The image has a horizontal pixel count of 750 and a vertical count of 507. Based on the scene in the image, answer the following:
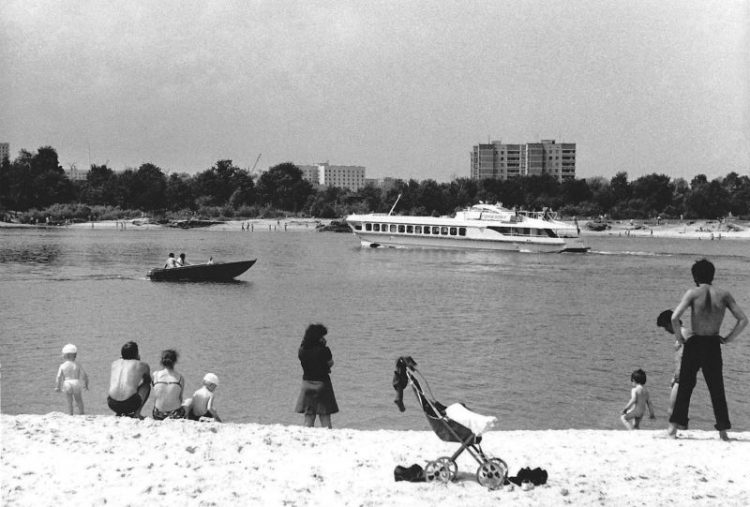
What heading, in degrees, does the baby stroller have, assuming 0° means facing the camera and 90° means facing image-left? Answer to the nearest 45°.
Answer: approximately 270°

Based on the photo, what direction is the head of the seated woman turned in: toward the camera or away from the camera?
away from the camera

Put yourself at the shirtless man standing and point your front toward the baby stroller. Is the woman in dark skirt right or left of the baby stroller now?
right

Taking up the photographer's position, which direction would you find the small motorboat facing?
facing to the right of the viewer

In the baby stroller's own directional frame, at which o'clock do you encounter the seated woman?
The seated woman is roughly at 7 o'clock from the baby stroller.

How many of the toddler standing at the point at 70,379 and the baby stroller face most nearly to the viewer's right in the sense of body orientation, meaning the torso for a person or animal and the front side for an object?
1

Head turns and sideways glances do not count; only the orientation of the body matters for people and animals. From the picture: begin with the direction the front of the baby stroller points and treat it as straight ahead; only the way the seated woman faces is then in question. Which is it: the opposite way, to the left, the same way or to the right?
to the left

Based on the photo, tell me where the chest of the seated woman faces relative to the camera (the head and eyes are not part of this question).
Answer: away from the camera

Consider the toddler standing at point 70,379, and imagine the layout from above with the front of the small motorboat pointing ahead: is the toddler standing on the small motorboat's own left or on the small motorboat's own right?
on the small motorboat's own right

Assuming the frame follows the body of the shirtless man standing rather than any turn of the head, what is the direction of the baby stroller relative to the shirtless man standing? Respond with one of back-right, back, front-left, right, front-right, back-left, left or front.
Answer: back-left

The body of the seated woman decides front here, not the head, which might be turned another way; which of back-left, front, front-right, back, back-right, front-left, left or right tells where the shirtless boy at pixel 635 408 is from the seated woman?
right

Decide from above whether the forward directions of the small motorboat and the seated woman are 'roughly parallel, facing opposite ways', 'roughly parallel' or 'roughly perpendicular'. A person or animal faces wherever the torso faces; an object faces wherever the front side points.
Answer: roughly perpendicular

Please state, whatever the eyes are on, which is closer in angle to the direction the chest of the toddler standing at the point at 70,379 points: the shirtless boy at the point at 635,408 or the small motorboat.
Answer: the small motorboat

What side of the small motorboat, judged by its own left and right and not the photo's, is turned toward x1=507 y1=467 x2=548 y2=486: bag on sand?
right

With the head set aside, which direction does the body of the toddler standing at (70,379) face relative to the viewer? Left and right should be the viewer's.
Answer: facing away from the viewer

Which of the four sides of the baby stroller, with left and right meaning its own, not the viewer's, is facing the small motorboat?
left

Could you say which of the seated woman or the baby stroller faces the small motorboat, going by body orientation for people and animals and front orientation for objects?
the seated woman

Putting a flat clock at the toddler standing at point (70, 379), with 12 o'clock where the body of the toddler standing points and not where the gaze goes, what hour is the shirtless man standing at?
The shirtless man standing is roughly at 4 o'clock from the toddler standing.

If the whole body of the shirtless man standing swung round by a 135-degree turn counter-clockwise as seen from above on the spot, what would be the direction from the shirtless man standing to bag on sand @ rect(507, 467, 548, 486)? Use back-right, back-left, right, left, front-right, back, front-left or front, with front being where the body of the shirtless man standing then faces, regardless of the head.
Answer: front

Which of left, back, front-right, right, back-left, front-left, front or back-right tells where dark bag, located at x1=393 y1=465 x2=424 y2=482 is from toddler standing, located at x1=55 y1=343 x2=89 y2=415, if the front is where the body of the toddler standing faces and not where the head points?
back-right

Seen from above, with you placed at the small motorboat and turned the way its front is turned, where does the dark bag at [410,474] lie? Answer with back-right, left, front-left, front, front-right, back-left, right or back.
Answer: right
